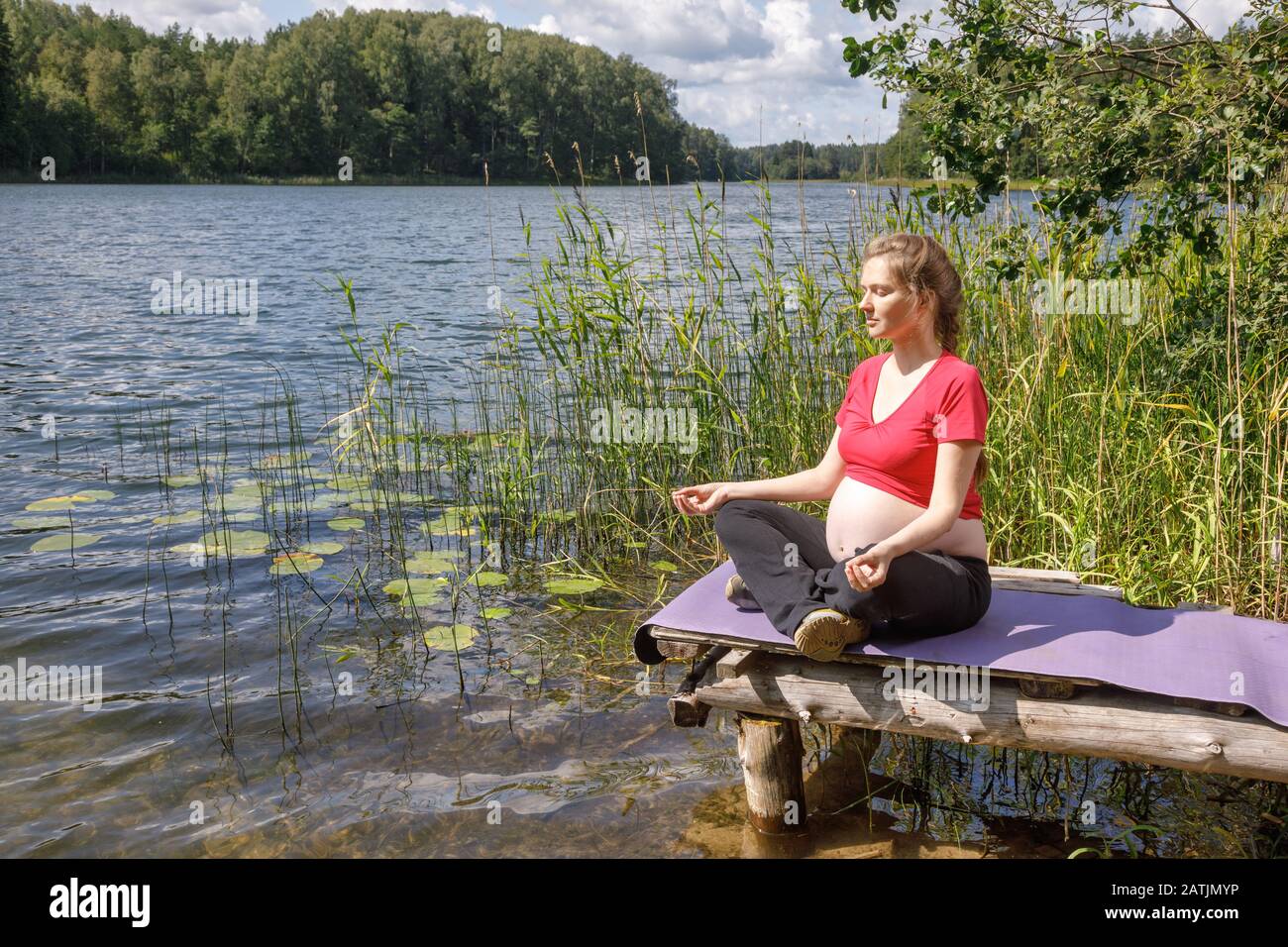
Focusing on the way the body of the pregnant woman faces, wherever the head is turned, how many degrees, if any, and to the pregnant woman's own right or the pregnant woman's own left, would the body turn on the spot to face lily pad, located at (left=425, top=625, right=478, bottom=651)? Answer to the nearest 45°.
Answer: approximately 90° to the pregnant woman's own right

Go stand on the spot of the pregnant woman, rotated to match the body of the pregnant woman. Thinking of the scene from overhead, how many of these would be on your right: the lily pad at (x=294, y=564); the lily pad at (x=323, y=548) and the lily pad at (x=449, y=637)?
3

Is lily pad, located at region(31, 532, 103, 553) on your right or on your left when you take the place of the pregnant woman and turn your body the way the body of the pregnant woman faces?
on your right

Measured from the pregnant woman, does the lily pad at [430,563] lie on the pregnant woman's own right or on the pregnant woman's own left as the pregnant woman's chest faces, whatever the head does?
on the pregnant woman's own right

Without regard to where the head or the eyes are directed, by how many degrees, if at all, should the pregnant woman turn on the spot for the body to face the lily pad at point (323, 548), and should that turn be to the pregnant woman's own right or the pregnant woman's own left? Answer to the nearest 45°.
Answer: approximately 90° to the pregnant woman's own right

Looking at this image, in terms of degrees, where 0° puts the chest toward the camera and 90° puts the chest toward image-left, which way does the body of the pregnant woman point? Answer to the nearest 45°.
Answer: approximately 45°

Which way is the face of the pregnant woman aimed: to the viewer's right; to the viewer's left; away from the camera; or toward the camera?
to the viewer's left

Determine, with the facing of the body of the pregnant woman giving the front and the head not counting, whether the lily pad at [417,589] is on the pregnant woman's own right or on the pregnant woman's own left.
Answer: on the pregnant woman's own right

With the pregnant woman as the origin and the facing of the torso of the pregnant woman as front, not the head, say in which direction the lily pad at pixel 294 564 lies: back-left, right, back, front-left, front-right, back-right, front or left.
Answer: right
